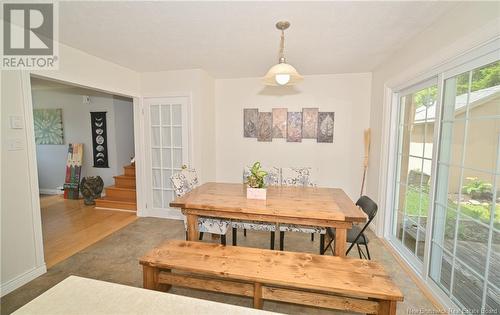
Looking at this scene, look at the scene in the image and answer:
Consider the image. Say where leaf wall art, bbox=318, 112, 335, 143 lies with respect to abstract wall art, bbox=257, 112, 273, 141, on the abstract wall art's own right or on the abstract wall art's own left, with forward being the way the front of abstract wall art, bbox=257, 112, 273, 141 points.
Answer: on the abstract wall art's own left

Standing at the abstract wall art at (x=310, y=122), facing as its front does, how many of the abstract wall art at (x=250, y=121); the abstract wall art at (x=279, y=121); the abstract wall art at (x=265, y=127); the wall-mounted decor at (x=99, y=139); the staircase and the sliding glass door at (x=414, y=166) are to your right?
5

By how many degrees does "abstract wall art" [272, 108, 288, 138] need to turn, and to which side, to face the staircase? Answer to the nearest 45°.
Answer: approximately 90° to its right

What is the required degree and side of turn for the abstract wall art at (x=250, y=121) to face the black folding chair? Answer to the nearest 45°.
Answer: approximately 45° to its left
